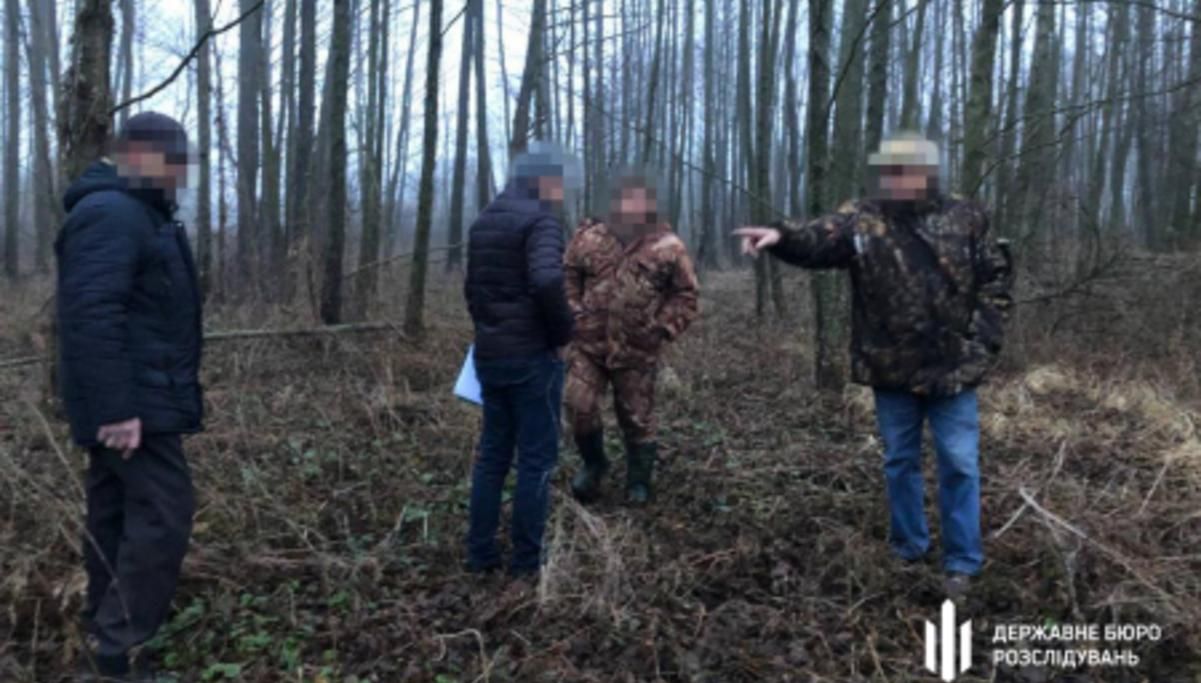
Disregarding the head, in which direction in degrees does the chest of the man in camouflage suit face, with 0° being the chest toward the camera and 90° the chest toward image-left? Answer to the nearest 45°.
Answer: approximately 0°

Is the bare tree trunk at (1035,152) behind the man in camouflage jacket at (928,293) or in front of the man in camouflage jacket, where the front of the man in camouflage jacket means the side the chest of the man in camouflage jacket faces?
behind

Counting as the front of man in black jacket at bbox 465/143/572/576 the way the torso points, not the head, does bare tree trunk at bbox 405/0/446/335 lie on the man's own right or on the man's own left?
on the man's own left

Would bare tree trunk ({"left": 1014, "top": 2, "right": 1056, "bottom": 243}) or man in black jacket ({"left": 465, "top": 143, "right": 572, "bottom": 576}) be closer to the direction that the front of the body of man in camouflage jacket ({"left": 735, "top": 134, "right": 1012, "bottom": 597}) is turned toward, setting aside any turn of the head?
the man in black jacket

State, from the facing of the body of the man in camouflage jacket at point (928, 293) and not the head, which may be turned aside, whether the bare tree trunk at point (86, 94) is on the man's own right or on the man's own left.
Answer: on the man's own right

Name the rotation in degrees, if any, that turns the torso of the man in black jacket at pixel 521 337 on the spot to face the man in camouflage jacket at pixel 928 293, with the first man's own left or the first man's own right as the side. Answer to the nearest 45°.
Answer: approximately 45° to the first man's own right

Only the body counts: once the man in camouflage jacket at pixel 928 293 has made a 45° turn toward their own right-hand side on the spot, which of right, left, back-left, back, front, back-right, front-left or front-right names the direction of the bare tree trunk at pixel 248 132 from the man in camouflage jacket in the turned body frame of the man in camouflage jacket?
right

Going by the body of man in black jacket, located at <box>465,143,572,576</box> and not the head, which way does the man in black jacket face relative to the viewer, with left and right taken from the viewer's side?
facing away from the viewer and to the right of the viewer

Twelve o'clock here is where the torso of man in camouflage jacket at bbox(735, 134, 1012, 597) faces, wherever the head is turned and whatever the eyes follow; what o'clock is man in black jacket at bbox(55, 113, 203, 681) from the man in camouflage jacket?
The man in black jacket is roughly at 2 o'clock from the man in camouflage jacket.

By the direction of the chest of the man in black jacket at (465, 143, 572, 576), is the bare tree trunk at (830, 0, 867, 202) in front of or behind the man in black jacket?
in front

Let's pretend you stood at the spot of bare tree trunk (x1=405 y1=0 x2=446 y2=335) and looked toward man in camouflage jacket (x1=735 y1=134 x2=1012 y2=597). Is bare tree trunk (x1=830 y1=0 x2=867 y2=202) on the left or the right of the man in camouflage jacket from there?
left

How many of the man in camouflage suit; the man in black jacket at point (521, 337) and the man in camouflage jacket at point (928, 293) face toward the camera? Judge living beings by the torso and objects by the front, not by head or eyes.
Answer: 2

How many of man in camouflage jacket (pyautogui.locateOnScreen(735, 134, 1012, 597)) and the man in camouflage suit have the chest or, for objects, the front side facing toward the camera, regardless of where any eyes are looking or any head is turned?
2
